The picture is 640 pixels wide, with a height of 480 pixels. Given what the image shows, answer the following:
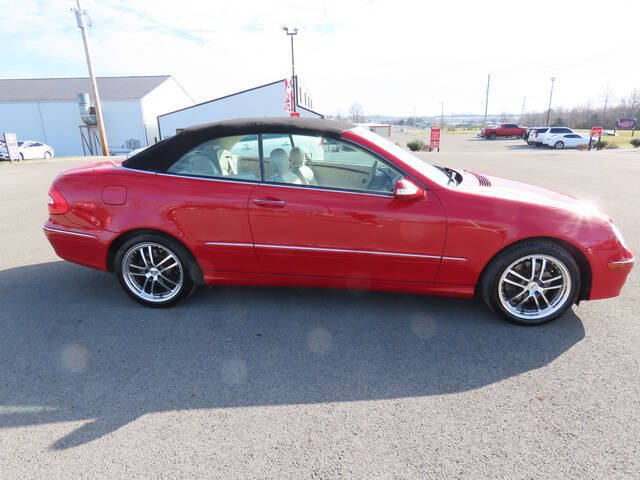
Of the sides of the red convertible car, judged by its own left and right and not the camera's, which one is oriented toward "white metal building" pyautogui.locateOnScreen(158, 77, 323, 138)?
left

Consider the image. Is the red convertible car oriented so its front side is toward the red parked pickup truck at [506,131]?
no

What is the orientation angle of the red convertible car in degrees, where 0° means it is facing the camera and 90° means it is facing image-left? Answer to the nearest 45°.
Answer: approximately 270°

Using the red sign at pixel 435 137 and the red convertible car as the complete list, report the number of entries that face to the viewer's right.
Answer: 1

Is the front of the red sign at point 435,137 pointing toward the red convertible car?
yes

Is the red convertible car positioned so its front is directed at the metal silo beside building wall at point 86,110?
no

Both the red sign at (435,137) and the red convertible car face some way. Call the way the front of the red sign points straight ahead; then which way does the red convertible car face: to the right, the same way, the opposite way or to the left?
to the left

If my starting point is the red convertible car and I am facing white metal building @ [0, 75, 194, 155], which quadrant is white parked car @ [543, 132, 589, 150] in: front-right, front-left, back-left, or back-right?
front-right

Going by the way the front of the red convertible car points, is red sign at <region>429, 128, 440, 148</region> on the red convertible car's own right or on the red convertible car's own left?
on the red convertible car's own left

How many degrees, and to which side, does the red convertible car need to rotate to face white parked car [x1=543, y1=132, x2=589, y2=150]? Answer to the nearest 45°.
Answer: approximately 45° to its left

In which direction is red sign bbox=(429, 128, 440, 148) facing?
toward the camera

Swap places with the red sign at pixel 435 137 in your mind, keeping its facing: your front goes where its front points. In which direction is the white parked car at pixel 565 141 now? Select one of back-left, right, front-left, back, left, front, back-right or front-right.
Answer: back-left

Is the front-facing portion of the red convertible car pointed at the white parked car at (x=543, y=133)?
no

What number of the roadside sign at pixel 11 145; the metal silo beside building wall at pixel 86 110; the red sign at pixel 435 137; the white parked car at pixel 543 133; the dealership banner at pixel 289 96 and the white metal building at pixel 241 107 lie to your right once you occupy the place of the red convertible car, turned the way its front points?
0

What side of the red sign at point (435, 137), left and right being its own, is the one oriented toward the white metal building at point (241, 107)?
right
